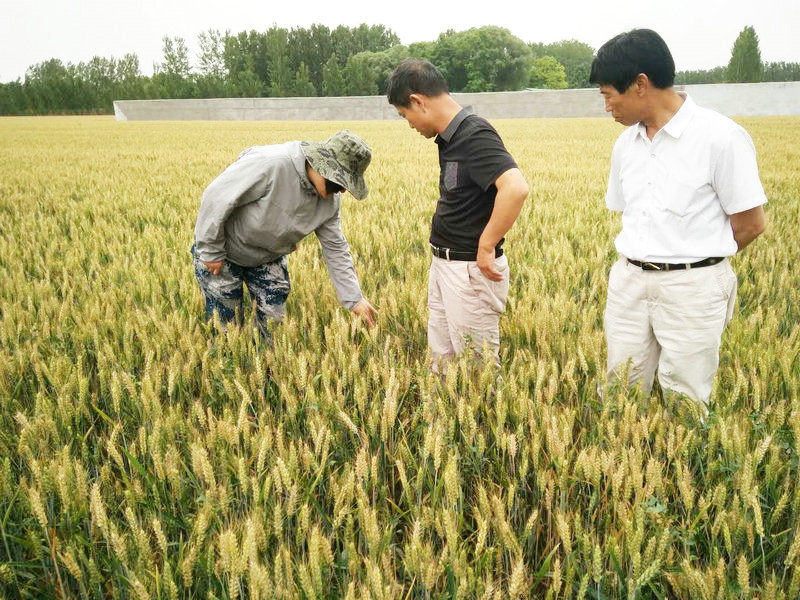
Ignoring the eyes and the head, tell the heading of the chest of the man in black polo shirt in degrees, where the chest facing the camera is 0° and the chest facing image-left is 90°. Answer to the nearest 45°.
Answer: approximately 90°

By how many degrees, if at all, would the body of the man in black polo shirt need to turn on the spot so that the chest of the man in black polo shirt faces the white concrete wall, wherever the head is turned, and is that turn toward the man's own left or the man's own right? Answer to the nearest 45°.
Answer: approximately 90° to the man's own right

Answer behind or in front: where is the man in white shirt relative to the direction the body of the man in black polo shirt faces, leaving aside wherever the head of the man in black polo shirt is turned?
behind

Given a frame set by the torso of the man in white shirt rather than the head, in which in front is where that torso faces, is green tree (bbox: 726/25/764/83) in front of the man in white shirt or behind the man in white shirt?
behind

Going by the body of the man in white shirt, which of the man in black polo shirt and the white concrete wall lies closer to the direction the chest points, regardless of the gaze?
the man in black polo shirt

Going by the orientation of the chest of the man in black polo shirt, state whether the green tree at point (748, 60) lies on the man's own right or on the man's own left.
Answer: on the man's own right

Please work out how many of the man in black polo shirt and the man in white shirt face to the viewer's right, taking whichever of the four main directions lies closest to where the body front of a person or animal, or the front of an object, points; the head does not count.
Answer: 0

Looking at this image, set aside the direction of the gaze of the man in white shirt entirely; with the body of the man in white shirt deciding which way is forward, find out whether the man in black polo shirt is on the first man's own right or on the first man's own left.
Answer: on the first man's own right

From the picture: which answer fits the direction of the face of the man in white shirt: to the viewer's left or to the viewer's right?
to the viewer's left

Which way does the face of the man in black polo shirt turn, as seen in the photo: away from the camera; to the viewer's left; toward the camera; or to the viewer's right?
to the viewer's left

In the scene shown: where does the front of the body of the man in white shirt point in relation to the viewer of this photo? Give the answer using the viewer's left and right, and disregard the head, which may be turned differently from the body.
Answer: facing the viewer and to the left of the viewer
